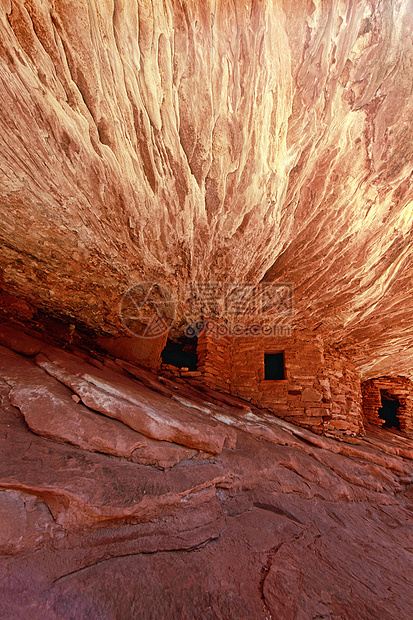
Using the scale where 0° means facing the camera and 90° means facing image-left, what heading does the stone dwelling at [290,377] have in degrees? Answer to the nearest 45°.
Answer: approximately 0°
